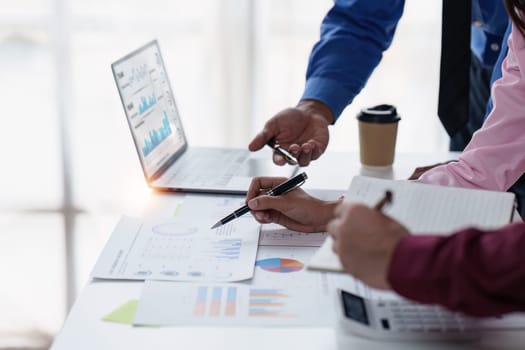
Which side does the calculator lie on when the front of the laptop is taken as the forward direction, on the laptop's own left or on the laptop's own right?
on the laptop's own right

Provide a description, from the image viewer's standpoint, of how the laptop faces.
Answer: facing to the right of the viewer
